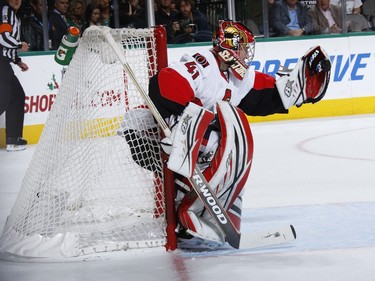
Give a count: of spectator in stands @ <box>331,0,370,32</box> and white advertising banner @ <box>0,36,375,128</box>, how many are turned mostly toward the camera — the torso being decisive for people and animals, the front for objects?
2

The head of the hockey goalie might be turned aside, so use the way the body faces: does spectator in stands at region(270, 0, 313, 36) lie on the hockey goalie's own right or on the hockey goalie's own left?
on the hockey goalie's own left

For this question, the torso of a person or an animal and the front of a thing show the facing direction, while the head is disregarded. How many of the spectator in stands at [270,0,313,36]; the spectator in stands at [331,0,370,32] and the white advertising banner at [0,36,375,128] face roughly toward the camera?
3

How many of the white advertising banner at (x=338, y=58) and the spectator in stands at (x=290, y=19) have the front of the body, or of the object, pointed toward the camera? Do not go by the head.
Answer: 2

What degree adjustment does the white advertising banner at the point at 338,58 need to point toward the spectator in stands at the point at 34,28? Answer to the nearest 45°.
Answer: approximately 90° to its right

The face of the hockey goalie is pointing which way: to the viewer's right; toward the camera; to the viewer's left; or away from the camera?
to the viewer's right

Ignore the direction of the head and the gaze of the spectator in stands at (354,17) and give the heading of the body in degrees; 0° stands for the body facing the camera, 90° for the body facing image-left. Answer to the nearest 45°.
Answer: approximately 0°

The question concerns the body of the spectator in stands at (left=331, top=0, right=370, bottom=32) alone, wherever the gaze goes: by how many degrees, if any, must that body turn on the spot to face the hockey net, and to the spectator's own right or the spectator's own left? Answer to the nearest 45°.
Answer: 0° — they already face it

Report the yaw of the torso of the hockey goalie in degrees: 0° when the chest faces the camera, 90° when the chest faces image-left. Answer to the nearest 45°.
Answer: approximately 315°

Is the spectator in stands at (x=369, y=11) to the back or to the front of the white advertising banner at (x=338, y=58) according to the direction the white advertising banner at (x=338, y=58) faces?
to the back

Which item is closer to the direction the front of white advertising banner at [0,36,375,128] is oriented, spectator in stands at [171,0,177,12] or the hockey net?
the hockey net
